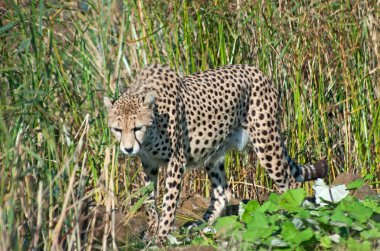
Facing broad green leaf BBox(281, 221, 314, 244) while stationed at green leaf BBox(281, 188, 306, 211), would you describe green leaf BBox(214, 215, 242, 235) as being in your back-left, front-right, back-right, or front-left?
front-right

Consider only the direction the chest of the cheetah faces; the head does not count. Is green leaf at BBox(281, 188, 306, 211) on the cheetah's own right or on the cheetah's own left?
on the cheetah's own left

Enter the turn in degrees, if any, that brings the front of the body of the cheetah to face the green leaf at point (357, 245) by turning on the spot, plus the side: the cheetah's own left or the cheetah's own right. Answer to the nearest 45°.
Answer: approximately 90° to the cheetah's own left

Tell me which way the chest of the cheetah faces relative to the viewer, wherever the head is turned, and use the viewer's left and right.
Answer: facing the viewer and to the left of the viewer

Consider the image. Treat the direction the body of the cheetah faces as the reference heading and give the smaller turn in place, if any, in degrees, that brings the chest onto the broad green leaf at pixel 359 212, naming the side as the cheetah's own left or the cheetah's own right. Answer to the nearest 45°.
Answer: approximately 90° to the cheetah's own left
